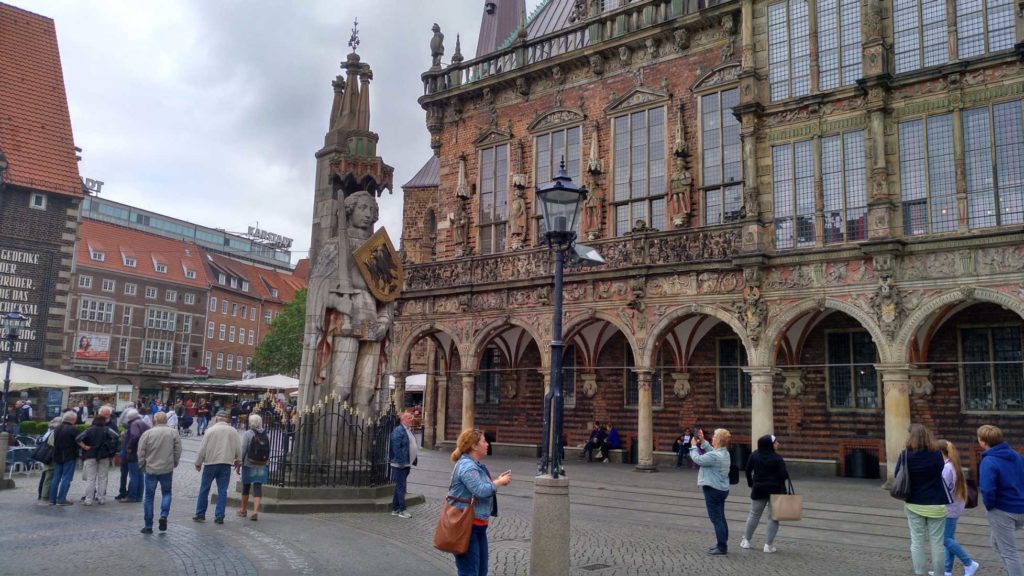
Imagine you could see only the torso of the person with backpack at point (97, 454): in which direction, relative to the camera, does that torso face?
away from the camera

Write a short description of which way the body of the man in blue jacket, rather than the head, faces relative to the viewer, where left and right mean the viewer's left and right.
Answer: facing away from the viewer and to the left of the viewer

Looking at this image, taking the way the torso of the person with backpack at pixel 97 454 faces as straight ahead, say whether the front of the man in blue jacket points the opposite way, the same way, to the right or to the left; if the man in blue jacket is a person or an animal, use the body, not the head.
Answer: the same way

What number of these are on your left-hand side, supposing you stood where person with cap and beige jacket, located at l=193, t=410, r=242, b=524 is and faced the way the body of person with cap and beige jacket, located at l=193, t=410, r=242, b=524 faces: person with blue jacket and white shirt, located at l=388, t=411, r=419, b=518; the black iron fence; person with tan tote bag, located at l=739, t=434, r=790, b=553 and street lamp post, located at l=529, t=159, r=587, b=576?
0

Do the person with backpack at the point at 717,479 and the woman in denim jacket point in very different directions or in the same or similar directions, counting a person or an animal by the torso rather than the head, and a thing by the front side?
very different directions

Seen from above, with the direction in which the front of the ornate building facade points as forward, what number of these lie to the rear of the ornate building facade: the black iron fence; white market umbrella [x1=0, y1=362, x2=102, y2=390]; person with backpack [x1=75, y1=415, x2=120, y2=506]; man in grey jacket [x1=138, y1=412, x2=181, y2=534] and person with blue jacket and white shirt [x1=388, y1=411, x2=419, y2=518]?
0

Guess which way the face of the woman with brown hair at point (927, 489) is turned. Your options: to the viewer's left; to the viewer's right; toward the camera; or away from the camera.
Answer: away from the camera

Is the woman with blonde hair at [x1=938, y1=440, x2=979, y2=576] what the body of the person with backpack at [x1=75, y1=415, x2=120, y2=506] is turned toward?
no

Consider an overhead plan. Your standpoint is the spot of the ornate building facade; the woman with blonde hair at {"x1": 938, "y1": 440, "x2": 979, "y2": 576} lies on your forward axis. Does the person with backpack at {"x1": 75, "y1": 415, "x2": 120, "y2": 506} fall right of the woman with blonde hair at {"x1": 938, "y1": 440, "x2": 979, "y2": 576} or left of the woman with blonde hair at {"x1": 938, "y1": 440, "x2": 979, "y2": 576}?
right

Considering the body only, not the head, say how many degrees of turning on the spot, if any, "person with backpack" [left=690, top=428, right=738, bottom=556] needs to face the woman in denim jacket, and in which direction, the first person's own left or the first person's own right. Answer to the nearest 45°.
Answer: approximately 45° to the first person's own left

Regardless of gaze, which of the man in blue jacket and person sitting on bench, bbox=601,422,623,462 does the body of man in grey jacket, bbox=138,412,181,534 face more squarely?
the person sitting on bench

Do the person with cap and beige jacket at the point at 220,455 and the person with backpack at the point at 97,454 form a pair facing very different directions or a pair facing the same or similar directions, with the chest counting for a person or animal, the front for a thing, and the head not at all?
same or similar directions

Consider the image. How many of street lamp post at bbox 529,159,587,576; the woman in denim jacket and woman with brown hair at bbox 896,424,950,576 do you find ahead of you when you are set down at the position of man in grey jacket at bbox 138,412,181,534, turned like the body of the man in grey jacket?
0

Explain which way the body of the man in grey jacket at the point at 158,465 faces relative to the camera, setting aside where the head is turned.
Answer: away from the camera

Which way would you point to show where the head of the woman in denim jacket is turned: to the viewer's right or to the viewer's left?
to the viewer's right
